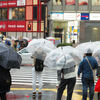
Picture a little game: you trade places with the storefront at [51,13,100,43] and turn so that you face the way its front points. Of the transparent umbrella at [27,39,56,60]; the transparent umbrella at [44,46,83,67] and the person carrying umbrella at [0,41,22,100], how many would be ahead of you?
3

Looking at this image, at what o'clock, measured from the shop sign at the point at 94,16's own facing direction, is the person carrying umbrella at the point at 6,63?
The person carrying umbrella is roughly at 12 o'clock from the shop sign.

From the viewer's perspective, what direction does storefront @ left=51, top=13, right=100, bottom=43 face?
toward the camera

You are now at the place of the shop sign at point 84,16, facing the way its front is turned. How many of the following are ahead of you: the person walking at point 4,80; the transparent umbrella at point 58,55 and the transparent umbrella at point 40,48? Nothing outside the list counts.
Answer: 3

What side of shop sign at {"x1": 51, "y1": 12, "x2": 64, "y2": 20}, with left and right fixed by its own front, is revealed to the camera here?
front

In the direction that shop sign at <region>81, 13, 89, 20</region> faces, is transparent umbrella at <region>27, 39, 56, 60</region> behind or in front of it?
in front

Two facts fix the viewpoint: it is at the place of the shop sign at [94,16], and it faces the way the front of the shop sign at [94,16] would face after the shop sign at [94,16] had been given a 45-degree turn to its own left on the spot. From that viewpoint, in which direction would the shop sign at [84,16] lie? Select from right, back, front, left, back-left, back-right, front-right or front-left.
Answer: back-right

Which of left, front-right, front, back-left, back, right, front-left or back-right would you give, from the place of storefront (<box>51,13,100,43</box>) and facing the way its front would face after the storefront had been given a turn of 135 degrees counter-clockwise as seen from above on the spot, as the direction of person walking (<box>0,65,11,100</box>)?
back-right

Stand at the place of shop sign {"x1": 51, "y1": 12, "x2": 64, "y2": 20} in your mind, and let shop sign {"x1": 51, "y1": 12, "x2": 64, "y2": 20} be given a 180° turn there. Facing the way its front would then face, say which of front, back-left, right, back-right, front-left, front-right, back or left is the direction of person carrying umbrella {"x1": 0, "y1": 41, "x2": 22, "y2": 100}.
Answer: back

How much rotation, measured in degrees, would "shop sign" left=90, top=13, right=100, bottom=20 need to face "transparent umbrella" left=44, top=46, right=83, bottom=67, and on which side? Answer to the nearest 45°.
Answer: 0° — it already faces it

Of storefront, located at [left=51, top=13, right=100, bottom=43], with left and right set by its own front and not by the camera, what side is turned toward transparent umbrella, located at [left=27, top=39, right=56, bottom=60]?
front

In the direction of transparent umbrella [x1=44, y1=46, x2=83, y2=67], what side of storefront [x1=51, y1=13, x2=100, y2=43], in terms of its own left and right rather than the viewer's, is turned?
front

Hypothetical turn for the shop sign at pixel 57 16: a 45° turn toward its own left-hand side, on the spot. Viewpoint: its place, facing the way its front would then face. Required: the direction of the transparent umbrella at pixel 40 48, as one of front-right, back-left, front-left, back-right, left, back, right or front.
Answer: front-right

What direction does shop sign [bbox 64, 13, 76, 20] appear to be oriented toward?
toward the camera

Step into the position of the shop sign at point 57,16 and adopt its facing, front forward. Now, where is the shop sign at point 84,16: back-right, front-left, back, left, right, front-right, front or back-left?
left

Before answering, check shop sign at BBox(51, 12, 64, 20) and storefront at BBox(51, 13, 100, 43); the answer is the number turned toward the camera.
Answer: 2
